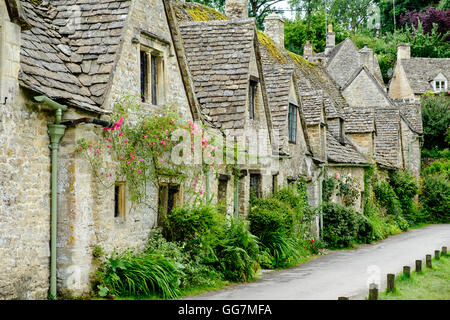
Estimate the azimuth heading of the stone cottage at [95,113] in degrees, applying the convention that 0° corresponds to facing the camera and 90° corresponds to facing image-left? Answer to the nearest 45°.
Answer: approximately 315°

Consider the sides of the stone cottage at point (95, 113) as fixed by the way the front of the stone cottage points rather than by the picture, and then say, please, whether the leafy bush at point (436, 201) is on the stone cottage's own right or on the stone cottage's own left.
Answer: on the stone cottage's own left

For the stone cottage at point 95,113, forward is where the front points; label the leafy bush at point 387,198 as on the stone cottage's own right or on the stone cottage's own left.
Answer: on the stone cottage's own left

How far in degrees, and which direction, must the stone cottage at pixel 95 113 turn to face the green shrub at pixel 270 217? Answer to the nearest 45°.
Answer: approximately 90° to its left

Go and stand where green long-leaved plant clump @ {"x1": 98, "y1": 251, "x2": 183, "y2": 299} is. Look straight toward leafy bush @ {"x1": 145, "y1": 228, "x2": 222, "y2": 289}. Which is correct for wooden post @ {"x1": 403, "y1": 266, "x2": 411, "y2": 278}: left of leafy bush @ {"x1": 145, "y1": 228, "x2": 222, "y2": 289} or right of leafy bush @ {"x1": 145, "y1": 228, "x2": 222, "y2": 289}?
right

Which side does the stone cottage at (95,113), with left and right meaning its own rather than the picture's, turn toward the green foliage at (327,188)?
left
